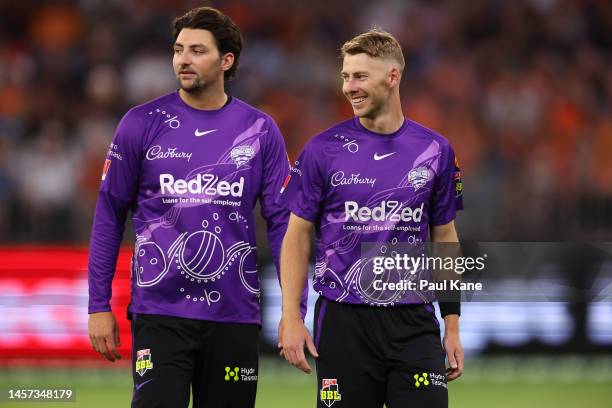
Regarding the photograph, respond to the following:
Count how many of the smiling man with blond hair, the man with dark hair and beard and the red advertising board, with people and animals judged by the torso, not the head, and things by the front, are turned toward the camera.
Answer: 3

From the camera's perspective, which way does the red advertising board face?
toward the camera

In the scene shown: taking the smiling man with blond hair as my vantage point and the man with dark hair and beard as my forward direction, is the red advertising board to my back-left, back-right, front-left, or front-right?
front-right

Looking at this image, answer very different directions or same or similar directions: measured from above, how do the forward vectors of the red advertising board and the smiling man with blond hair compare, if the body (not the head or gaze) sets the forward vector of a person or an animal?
same or similar directions

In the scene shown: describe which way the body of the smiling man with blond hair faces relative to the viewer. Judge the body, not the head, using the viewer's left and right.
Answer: facing the viewer

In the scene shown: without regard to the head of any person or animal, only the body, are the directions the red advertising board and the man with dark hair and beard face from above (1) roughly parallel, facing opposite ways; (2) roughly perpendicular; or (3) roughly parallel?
roughly parallel

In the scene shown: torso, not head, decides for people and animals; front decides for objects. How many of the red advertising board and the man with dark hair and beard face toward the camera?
2

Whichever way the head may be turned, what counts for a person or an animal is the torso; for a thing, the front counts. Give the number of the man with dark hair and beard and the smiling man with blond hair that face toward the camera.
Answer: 2

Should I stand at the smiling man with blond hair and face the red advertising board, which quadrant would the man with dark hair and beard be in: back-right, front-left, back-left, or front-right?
front-left

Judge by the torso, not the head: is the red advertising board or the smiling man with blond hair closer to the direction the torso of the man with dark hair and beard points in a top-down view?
the smiling man with blond hair

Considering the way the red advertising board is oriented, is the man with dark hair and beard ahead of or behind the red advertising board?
ahead

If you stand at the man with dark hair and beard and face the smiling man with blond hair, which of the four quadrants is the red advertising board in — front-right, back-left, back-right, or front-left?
back-left

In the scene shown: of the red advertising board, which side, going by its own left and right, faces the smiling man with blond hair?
front

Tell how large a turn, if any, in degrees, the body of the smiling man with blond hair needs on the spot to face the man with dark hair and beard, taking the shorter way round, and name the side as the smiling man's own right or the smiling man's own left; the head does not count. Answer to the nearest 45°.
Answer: approximately 90° to the smiling man's own right

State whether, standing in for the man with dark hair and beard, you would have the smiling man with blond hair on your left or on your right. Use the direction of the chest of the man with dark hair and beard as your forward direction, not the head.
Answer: on your left
